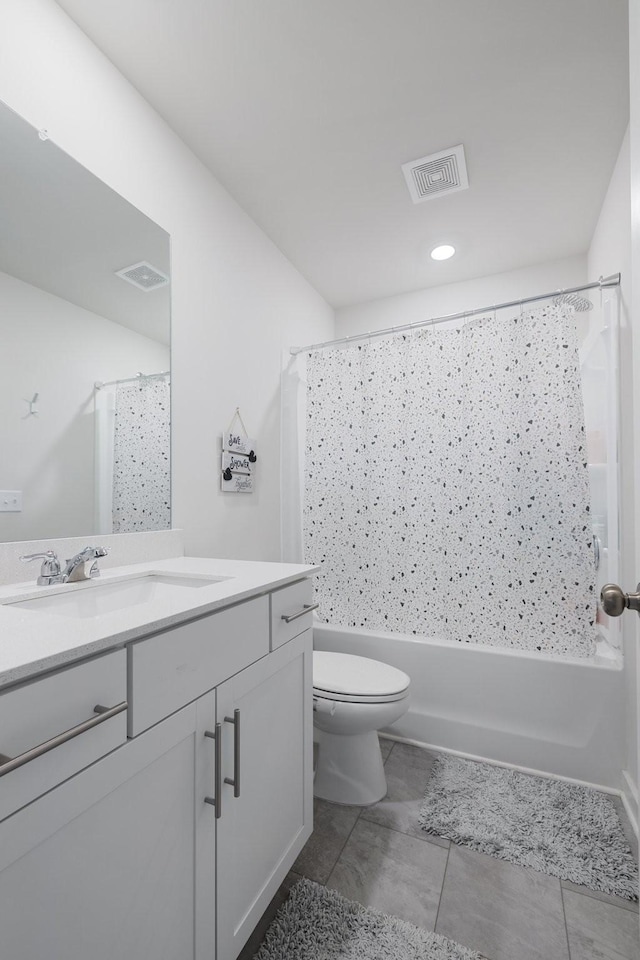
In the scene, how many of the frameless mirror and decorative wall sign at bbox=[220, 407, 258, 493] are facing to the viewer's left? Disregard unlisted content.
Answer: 0

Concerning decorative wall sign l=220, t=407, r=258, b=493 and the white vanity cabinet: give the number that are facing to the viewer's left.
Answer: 0

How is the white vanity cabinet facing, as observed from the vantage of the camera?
facing the viewer and to the right of the viewer

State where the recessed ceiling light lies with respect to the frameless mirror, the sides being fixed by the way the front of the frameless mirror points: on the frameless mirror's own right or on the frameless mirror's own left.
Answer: on the frameless mirror's own left

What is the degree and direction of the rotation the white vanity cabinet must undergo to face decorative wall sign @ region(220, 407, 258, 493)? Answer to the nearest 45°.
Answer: approximately 135° to its left

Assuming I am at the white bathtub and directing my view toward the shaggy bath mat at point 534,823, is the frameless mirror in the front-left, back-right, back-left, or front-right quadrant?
front-right

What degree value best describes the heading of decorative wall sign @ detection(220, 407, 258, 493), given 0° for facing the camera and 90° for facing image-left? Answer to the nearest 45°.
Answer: approximately 315°

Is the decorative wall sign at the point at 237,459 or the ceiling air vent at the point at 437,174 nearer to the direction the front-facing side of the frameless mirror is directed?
the ceiling air vent

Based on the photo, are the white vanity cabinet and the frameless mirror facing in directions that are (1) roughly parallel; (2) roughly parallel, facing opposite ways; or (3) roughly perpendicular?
roughly parallel

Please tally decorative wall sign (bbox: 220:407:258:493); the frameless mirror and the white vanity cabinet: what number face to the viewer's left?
0

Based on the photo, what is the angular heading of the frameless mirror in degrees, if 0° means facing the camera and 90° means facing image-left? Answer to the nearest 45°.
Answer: approximately 315°

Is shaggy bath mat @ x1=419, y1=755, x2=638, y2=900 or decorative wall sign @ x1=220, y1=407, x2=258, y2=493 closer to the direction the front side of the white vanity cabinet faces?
the shaggy bath mat

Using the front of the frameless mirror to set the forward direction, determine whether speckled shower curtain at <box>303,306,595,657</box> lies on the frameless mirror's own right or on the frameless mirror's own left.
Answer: on the frameless mirror's own left

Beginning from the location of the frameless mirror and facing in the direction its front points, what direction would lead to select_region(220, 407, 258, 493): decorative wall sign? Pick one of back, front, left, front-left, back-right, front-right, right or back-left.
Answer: left
